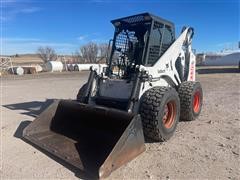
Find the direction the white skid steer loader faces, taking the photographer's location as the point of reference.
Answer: facing the viewer and to the left of the viewer
